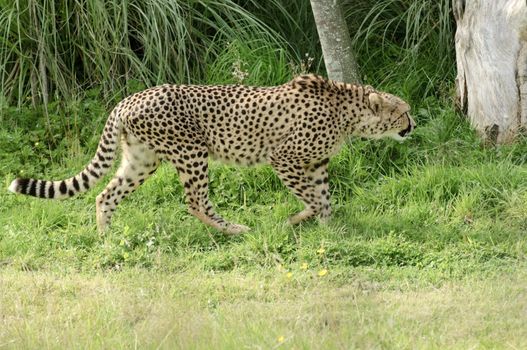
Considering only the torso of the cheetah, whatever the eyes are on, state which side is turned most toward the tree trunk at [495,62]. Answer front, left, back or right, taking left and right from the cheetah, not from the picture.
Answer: front

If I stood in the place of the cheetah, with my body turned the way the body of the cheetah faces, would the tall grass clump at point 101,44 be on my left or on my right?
on my left

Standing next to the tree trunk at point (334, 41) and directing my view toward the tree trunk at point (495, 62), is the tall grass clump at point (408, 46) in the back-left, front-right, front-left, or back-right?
front-left

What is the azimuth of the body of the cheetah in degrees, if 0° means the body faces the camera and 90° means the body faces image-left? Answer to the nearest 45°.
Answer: approximately 270°

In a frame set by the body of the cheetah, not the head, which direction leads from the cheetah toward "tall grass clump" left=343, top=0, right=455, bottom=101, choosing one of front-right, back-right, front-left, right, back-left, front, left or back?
front-left

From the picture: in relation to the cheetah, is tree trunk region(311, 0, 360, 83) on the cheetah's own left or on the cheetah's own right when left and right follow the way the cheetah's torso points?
on the cheetah's own left
